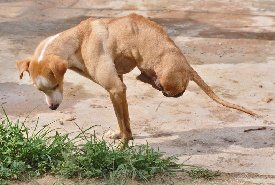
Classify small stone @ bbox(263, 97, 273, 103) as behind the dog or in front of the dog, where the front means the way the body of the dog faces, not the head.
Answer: behind

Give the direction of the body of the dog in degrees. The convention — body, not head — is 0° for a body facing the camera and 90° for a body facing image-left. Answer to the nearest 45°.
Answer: approximately 90°
